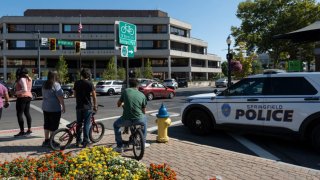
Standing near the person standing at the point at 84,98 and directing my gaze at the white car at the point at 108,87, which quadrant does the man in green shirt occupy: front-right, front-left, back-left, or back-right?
back-right

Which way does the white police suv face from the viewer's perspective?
to the viewer's left

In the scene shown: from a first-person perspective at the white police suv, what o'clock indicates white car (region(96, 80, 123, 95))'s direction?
The white car is roughly at 2 o'clock from the white police suv.

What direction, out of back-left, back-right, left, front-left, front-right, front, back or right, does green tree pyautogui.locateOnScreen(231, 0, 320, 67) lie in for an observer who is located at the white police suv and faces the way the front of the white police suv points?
right

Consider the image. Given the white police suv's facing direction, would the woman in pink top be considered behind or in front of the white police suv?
in front

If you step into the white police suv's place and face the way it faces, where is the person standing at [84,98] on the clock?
The person standing is roughly at 11 o'clock from the white police suv.

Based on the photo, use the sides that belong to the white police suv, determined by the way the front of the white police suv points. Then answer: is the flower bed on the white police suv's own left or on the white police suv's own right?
on the white police suv's own left

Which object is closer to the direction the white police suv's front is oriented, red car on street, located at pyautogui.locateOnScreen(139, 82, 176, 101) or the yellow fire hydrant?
the yellow fire hydrant

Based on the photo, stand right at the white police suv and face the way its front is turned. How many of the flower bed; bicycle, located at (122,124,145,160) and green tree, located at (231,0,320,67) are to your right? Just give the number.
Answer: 1

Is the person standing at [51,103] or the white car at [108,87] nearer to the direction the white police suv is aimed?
the person standing

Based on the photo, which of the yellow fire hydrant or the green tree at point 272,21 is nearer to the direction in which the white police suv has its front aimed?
the yellow fire hydrant

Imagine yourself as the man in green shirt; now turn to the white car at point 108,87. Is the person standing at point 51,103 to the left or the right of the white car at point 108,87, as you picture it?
left

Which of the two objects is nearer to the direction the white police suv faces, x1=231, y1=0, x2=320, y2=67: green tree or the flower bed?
the flower bed
